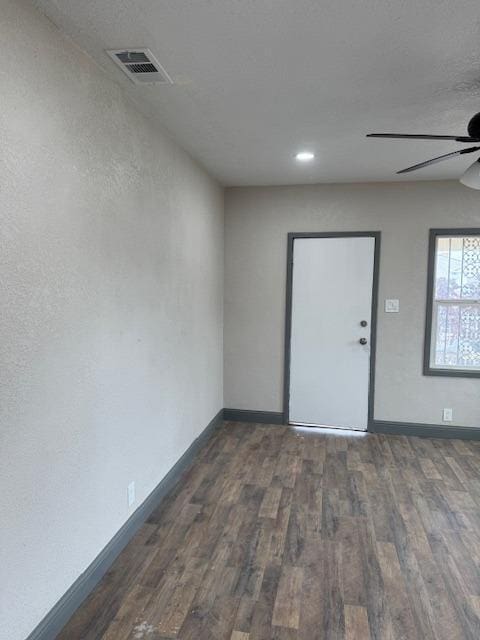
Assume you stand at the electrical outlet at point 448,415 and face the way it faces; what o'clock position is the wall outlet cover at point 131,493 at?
The wall outlet cover is roughly at 1 o'clock from the electrical outlet.

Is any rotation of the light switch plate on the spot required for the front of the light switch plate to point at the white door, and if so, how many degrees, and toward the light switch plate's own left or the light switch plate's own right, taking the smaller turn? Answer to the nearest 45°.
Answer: approximately 90° to the light switch plate's own right

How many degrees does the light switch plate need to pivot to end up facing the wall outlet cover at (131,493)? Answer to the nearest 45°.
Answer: approximately 45° to its right

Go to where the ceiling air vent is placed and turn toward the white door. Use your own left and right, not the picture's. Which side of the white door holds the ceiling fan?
right

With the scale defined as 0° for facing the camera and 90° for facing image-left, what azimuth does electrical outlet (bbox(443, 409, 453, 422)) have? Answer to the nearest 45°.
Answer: approximately 0°

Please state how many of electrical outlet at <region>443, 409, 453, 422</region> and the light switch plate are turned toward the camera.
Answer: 2
